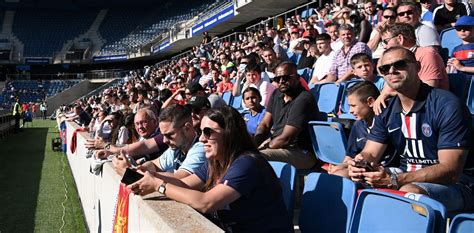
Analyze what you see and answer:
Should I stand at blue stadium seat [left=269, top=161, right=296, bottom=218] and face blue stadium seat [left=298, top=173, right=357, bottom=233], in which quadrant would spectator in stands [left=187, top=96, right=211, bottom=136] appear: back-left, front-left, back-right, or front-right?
back-left

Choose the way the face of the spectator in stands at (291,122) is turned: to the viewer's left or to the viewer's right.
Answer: to the viewer's left

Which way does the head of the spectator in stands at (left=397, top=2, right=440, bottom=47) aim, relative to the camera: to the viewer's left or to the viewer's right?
to the viewer's left

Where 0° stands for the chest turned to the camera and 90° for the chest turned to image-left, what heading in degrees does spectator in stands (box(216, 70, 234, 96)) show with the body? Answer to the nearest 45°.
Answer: approximately 45°

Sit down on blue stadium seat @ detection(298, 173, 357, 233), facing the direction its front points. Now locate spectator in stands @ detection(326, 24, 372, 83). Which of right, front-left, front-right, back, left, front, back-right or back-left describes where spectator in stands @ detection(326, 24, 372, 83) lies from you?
back-right

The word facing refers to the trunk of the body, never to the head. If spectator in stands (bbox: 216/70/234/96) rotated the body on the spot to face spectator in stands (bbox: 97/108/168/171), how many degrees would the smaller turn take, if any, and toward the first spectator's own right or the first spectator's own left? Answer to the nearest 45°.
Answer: approximately 45° to the first spectator's own left

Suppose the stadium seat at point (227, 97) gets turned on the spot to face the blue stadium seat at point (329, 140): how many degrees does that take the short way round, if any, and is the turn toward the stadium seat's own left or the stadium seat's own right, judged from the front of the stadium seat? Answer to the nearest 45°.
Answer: approximately 45° to the stadium seat's own left

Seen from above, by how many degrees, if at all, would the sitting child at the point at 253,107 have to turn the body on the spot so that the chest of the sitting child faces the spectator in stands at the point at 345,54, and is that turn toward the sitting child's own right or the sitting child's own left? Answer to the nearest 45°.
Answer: approximately 180°
